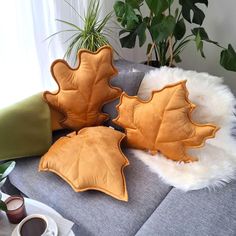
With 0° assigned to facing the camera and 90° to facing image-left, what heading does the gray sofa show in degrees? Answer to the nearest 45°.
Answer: approximately 45°

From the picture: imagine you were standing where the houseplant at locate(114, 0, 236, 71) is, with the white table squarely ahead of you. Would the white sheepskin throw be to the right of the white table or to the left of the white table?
left

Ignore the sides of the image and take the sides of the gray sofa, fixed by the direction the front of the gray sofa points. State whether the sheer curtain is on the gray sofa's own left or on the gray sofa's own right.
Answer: on the gray sofa's own right

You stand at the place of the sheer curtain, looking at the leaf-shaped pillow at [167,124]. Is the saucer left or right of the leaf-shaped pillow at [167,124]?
right

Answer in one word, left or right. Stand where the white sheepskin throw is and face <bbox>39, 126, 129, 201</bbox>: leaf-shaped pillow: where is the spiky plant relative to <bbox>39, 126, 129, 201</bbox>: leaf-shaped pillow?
right

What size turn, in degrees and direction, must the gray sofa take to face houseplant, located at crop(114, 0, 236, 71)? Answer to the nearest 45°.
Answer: approximately 135° to its right
